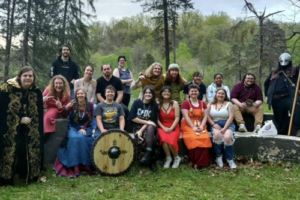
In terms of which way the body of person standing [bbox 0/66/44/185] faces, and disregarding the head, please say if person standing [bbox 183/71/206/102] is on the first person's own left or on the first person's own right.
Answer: on the first person's own left

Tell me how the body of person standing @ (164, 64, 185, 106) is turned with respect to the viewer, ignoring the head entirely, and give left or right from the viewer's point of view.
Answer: facing the viewer

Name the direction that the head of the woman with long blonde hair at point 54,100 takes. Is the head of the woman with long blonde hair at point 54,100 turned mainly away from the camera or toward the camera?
toward the camera

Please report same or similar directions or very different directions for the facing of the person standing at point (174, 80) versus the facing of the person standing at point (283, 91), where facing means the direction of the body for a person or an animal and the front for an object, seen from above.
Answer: same or similar directions

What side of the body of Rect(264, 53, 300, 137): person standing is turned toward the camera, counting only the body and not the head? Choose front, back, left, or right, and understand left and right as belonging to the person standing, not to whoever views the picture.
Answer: front

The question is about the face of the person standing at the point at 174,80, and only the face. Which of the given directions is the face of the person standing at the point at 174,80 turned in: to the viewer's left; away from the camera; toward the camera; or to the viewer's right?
toward the camera

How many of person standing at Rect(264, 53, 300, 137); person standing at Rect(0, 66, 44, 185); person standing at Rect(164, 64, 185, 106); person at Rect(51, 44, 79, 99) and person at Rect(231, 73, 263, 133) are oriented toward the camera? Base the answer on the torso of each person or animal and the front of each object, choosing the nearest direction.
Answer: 5

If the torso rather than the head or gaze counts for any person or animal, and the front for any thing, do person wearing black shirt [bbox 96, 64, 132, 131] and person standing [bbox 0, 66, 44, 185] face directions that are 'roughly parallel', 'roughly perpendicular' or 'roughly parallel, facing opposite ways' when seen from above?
roughly parallel

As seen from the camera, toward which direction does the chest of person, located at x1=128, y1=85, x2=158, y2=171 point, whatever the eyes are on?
toward the camera

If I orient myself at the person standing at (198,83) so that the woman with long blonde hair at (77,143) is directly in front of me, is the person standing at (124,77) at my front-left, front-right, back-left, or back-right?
front-right

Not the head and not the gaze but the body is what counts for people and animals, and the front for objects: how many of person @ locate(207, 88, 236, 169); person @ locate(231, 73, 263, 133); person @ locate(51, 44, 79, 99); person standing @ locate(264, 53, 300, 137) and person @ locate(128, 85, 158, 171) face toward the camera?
5

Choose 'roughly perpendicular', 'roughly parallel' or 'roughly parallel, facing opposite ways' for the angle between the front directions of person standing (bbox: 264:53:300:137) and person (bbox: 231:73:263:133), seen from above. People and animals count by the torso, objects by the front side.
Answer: roughly parallel

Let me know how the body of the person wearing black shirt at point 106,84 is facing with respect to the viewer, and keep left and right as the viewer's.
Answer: facing the viewer

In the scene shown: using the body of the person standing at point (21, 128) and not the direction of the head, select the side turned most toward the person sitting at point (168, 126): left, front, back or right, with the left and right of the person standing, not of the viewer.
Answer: left

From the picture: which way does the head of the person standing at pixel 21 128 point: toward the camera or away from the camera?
toward the camera

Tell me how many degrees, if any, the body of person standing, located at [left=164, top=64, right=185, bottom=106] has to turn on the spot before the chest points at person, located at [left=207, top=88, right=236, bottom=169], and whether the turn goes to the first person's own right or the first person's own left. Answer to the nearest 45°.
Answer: approximately 45° to the first person's own left

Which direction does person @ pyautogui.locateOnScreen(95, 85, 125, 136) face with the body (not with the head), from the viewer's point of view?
toward the camera

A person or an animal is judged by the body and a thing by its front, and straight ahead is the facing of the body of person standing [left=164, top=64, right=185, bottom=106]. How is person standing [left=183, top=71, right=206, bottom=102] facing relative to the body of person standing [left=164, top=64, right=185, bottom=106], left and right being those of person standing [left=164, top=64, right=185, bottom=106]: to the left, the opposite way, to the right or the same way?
the same way
